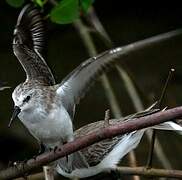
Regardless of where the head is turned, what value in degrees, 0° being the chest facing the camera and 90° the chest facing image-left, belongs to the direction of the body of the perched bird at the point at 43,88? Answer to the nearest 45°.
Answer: approximately 45°

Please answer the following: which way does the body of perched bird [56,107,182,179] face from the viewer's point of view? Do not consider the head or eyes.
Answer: to the viewer's left
